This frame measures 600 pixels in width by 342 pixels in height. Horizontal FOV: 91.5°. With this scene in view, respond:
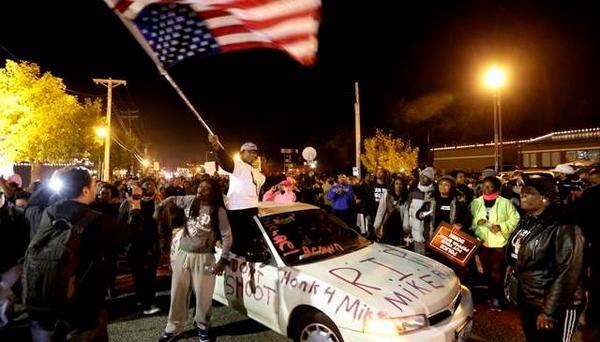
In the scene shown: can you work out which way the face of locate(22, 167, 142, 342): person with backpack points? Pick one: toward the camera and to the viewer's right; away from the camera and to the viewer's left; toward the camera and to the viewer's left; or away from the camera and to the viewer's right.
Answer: away from the camera and to the viewer's right

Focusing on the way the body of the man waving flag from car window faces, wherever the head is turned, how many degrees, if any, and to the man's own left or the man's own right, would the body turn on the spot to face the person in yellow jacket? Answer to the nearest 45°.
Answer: approximately 45° to the man's own left

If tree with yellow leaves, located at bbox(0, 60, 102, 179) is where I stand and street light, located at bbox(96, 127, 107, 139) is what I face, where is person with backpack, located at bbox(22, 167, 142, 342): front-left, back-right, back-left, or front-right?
back-right

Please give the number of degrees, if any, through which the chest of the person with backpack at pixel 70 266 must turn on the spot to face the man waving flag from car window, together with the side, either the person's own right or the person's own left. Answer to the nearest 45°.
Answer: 0° — they already face them

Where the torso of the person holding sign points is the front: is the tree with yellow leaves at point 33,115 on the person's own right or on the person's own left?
on the person's own right

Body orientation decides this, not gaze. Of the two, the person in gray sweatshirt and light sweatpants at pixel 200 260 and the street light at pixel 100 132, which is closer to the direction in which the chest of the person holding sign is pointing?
the person in gray sweatshirt and light sweatpants

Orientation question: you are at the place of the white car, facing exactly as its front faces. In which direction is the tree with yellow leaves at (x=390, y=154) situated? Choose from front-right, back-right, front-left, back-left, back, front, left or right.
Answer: back-left

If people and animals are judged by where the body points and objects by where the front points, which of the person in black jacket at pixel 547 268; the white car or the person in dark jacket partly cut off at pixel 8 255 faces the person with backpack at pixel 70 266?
the person in black jacket
